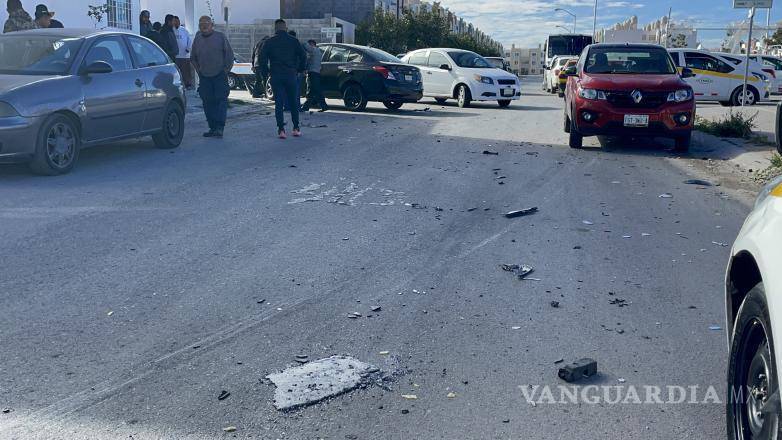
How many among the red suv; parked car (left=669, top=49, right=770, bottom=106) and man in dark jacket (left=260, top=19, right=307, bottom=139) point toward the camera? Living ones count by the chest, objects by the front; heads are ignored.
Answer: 1

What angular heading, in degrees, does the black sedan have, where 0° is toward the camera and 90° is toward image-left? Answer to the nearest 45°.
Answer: approximately 135°

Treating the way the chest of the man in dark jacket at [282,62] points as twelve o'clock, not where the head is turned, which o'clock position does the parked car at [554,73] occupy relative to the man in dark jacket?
The parked car is roughly at 1 o'clock from the man in dark jacket.

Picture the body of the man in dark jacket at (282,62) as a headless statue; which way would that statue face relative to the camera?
away from the camera

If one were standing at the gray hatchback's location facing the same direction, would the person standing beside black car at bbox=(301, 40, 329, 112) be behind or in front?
behind

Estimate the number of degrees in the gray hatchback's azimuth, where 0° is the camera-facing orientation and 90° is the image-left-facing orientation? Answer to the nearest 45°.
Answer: approximately 45°

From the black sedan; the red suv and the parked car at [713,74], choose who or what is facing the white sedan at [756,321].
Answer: the red suv

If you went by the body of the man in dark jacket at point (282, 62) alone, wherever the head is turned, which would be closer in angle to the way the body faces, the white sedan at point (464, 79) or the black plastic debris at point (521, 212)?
the white sedan

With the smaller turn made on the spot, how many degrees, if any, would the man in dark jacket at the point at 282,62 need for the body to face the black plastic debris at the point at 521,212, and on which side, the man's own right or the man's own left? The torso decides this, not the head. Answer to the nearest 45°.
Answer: approximately 180°

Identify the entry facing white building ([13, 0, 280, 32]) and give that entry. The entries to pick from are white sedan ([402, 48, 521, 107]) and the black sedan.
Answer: the black sedan

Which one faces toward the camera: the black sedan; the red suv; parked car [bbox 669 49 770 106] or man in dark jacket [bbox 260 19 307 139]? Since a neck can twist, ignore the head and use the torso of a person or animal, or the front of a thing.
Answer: the red suv

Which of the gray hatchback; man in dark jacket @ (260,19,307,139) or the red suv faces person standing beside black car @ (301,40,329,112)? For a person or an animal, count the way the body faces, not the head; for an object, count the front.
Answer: the man in dark jacket
